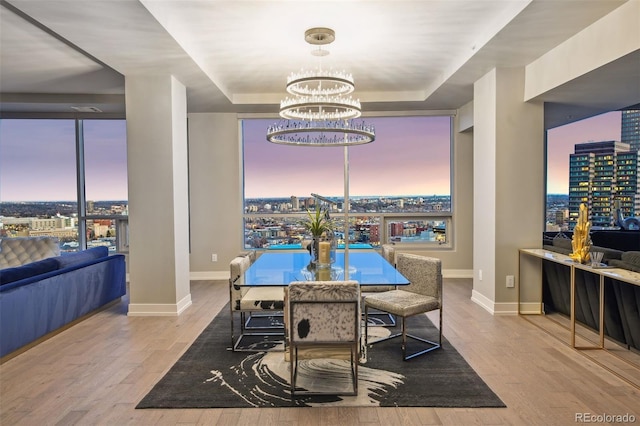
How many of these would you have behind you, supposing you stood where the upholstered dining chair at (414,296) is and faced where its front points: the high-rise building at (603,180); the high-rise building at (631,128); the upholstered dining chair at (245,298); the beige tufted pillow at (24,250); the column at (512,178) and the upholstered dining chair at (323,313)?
3

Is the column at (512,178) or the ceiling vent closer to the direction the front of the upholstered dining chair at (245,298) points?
the column

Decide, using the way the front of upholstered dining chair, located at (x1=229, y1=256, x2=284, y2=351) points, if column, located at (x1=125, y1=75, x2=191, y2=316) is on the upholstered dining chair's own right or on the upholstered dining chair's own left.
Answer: on the upholstered dining chair's own left

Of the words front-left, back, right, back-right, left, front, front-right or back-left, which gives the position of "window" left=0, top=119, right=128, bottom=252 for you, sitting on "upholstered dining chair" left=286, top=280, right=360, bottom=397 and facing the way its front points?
front-left

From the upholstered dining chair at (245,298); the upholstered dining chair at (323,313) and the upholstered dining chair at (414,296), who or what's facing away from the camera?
the upholstered dining chair at (323,313)

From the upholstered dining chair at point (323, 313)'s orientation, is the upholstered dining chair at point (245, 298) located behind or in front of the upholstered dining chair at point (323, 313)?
in front

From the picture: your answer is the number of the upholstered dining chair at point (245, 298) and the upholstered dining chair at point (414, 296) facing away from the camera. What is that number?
0

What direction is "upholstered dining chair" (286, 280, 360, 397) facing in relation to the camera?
away from the camera

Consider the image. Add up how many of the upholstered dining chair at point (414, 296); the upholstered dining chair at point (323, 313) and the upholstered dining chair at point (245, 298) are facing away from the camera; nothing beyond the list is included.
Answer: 1

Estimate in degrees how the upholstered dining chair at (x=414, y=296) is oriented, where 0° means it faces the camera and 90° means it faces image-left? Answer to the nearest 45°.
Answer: approximately 45°

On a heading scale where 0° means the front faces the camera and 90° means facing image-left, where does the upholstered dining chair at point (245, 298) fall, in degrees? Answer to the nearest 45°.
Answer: approximately 270°

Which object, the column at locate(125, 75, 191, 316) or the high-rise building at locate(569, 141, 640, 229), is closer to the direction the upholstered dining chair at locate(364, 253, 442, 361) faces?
the column

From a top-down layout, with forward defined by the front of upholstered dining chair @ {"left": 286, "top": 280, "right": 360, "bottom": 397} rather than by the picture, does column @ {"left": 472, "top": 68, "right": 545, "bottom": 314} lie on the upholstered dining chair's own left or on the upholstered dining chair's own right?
on the upholstered dining chair's own right
